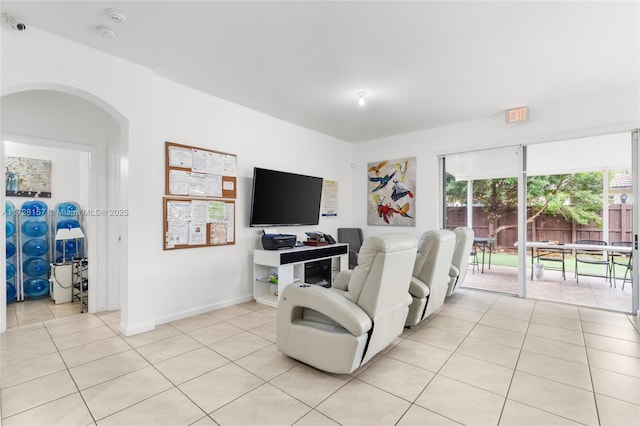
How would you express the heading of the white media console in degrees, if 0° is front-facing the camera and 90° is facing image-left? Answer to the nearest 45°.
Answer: approximately 315°

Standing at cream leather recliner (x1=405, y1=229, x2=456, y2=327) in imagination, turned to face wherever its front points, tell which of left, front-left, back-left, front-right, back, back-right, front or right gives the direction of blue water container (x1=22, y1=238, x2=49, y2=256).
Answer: front-left

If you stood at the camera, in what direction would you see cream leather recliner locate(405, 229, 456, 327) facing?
facing away from the viewer and to the left of the viewer

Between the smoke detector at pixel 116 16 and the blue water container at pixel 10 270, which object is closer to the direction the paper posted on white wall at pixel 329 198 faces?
the smoke detector

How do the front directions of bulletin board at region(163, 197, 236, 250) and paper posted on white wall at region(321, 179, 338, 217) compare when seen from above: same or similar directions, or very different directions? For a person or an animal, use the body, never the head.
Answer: same or similar directions

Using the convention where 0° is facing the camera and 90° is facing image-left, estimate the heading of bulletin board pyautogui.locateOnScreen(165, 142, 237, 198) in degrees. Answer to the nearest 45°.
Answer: approximately 315°

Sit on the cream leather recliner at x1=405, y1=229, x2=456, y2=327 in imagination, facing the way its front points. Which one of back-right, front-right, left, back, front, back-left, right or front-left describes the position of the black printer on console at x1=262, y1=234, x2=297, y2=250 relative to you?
front-left

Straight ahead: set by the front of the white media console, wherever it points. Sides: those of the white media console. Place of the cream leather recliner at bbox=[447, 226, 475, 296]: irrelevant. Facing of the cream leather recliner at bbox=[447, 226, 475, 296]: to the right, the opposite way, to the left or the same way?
the opposite way

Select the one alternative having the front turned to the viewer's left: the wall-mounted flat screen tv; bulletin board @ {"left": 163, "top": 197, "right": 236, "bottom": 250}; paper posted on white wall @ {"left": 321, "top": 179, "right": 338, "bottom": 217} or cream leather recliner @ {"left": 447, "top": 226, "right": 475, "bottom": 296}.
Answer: the cream leather recliner

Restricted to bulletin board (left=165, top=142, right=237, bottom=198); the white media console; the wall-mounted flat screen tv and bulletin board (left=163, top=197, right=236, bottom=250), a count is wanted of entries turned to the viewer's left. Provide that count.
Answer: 0

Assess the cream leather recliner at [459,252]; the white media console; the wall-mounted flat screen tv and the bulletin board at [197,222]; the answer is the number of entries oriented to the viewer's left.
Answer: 1

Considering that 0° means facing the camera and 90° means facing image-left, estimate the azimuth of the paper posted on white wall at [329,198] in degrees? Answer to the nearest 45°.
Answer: approximately 315°

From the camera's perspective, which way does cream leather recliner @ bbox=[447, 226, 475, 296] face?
to the viewer's left

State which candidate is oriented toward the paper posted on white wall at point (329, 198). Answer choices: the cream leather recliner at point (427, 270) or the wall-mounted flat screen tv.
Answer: the cream leather recliner

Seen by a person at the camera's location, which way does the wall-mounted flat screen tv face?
facing the viewer and to the right of the viewer

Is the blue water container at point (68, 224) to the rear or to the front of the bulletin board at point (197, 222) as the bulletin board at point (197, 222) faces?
to the rear

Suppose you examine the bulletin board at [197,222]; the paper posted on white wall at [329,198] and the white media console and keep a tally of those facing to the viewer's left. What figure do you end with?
0

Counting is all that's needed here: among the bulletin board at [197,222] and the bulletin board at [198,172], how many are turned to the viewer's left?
0

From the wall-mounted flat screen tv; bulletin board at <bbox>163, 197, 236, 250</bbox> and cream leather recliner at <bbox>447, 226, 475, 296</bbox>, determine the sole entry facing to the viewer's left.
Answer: the cream leather recliner
